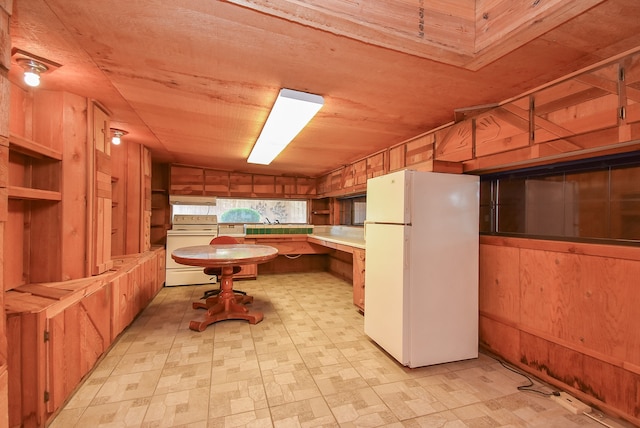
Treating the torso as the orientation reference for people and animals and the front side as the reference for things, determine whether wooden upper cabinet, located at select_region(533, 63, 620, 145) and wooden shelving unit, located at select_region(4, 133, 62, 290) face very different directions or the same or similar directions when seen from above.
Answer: very different directions

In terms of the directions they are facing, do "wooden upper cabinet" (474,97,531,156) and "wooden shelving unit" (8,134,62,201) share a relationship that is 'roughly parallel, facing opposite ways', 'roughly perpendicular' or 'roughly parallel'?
roughly parallel, facing opposite ways

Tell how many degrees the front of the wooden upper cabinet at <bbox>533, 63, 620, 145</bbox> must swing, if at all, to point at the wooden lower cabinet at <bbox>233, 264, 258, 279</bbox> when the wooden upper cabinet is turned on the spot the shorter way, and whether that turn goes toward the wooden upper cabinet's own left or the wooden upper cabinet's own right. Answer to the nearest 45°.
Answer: approximately 45° to the wooden upper cabinet's own right

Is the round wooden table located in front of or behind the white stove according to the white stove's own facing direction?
in front

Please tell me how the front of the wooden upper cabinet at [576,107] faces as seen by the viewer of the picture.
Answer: facing the viewer and to the left of the viewer

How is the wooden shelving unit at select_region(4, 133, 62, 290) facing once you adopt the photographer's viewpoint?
facing the viewer and to the right of the viewer

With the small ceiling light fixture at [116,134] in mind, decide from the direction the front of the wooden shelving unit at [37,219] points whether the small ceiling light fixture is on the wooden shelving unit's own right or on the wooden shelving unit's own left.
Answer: on the wooden shelving unit's own left

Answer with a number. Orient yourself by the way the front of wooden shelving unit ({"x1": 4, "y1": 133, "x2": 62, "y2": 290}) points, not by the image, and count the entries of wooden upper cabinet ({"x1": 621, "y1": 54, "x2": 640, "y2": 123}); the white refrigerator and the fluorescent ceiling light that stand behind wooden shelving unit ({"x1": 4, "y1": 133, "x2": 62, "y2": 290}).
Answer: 0

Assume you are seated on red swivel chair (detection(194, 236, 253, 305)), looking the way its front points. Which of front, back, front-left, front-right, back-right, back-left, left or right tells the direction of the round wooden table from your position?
front

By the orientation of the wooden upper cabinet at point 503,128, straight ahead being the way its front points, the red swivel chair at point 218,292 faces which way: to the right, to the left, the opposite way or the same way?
to the left

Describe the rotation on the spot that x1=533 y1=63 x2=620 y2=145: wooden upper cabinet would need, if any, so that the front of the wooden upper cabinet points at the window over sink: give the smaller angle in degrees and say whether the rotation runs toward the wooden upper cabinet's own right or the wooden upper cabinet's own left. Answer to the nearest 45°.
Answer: approximately 45° to the wooden upper cabinet's own right

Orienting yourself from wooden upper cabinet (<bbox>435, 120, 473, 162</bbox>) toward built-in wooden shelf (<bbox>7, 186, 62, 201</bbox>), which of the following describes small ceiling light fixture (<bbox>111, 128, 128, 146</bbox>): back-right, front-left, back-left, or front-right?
front-right

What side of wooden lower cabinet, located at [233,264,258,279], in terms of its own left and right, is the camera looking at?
front

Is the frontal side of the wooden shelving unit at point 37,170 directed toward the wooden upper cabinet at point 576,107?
yes

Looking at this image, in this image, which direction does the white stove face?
toward the camera

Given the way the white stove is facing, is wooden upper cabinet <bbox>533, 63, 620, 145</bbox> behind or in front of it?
in front
